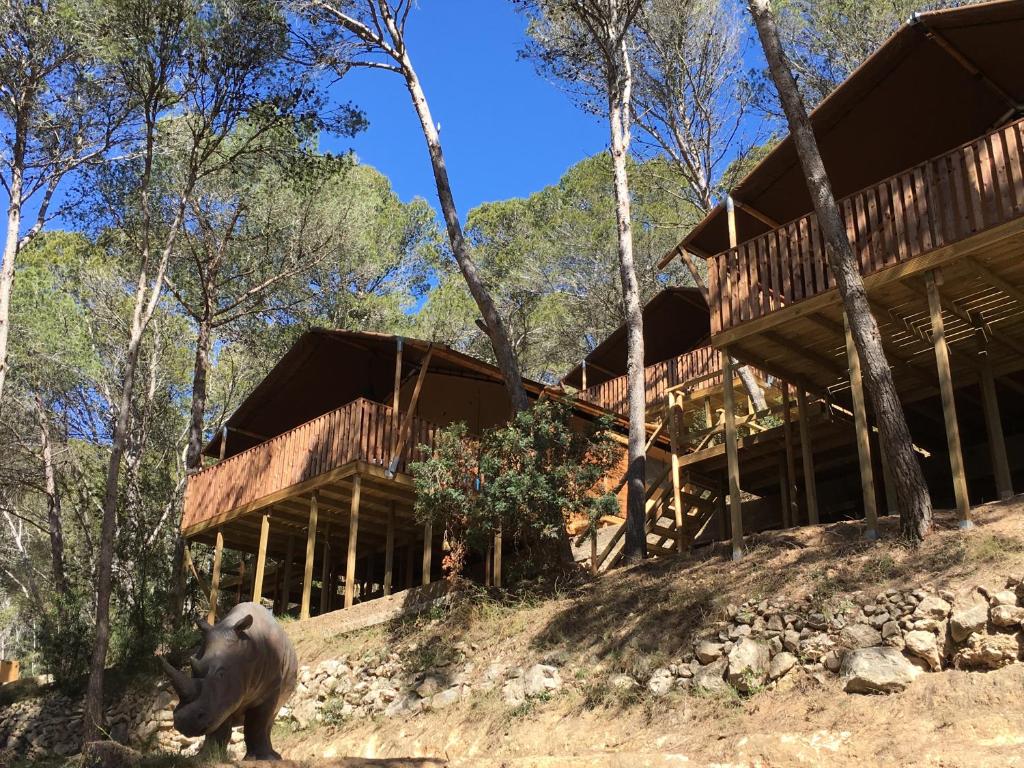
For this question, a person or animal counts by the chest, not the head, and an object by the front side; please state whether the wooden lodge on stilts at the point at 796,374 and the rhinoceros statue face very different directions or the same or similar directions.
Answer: same or similar directions

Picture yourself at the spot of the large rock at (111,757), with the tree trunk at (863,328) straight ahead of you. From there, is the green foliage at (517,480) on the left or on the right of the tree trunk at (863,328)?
left

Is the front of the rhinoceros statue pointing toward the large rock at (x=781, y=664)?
no

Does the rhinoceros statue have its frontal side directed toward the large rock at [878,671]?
no

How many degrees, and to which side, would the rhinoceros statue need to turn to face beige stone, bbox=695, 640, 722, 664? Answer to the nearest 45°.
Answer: approximately 135° to its left

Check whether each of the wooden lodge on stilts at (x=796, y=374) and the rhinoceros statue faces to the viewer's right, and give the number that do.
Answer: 0

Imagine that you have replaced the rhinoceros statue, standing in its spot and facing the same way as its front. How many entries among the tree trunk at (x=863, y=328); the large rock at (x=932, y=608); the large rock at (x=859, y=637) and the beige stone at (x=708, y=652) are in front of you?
0

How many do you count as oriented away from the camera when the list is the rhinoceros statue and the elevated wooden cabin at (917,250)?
0

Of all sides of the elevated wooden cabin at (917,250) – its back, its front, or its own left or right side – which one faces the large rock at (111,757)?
front

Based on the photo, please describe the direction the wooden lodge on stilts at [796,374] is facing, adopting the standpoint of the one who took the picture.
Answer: facing the viewer and to the left of the viewer
